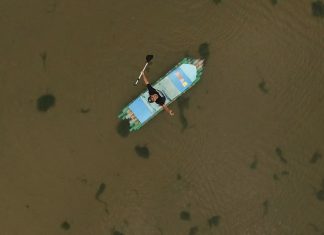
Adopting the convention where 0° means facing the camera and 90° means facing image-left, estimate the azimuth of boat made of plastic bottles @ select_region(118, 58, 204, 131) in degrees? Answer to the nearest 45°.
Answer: approximately 225°

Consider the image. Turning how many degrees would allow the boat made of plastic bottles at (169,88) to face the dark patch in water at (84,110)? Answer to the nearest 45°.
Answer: approximately 135° to its left

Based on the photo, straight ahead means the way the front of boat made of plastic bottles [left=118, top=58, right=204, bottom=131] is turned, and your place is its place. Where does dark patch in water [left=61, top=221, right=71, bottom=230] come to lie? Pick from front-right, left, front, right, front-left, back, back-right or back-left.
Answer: back-left
